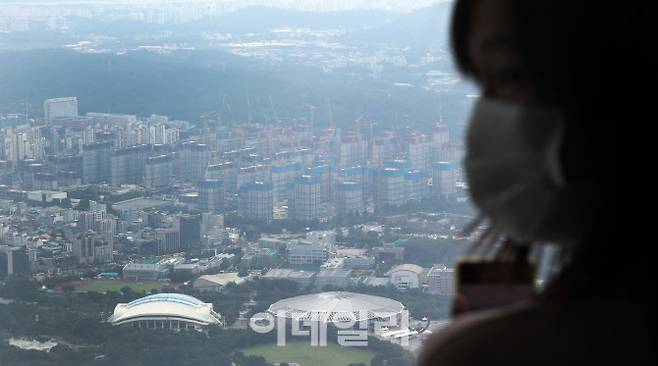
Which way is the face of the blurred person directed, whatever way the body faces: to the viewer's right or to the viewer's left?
to the viewer's left

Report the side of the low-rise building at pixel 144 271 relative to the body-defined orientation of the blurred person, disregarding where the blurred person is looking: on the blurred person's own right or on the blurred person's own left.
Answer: on the blurred person's own right

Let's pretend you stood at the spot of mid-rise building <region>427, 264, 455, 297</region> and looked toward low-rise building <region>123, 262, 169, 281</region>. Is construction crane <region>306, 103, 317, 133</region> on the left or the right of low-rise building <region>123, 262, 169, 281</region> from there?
right

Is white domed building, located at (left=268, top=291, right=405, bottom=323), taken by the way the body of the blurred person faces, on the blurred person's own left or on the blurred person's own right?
on the blurred person's own right

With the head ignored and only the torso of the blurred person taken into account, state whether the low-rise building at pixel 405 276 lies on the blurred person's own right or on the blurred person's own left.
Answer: on the blurred person's own right

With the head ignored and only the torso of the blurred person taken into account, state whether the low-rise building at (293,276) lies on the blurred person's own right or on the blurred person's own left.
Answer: on the blurred person's own right
